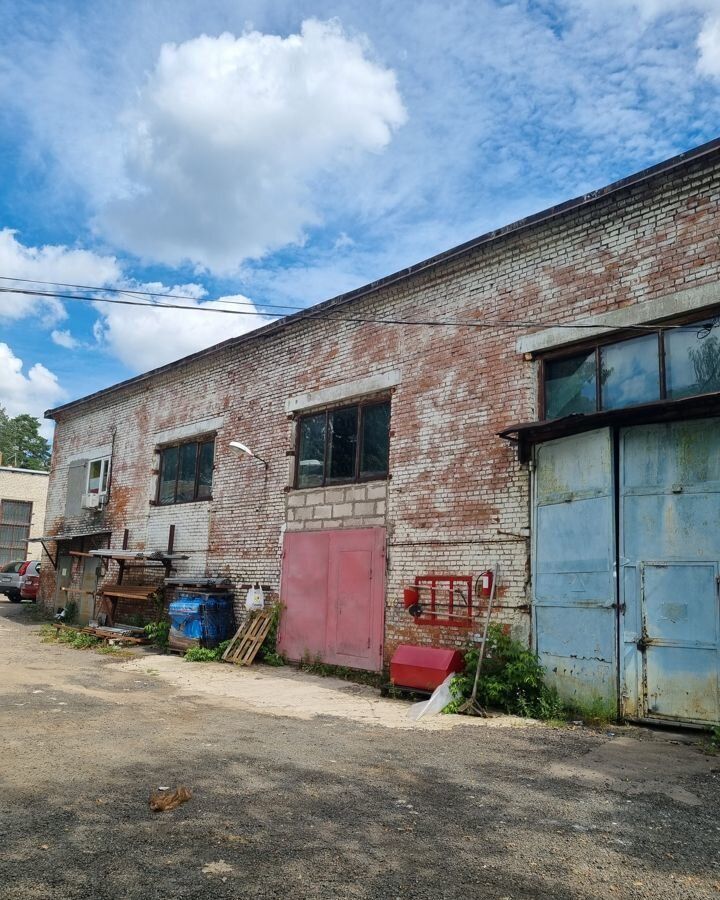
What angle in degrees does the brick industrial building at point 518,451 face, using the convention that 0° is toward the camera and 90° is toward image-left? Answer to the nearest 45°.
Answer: approximately 45°

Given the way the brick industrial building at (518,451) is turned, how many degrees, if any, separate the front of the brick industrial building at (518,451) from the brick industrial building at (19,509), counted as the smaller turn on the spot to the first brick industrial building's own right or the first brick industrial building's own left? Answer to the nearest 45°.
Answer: approximately 90° to the first brick industrial building's own right

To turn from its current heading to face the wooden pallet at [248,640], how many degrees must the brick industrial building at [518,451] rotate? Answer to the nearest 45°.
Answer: approximately 90° to its right

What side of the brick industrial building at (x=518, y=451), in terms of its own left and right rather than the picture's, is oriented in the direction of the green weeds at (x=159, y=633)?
right

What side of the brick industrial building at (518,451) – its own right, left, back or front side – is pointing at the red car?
right

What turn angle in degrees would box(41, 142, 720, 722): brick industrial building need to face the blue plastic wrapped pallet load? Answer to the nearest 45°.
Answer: approximately 90° to its right
